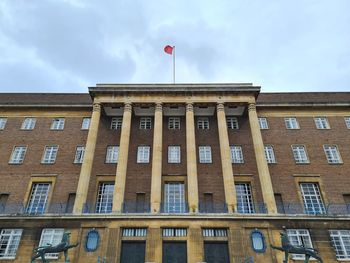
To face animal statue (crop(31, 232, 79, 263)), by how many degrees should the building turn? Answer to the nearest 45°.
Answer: approximately 45° to its right

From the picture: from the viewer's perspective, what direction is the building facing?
toward the camera
